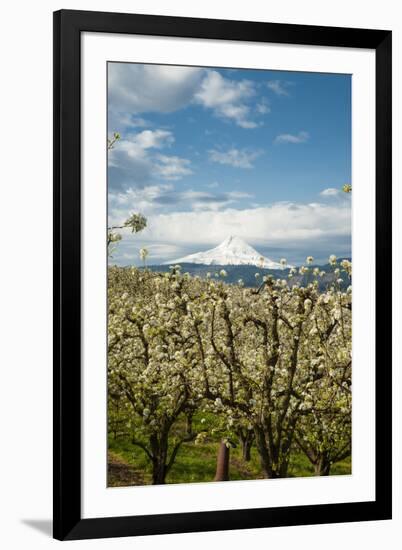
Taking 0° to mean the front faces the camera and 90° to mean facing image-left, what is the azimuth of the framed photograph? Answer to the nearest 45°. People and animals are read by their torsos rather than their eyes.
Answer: approximately 315°
